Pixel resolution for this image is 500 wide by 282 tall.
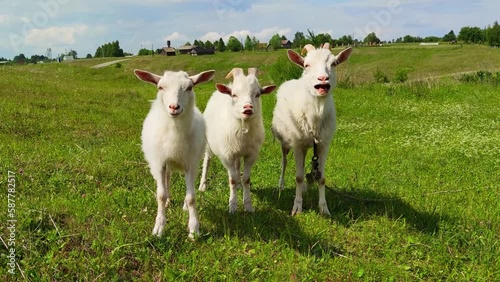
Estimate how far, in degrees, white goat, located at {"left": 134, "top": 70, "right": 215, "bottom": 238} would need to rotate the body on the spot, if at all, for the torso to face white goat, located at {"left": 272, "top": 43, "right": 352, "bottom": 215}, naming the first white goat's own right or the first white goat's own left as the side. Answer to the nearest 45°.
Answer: approximately 135° to the first white goat's own left

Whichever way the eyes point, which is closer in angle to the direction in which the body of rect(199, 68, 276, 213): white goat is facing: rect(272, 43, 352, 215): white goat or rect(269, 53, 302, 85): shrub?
the white goat

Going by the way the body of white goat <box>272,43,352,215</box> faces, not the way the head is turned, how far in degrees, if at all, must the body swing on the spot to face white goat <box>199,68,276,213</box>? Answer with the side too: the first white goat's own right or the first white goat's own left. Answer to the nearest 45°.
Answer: approximately 90° to the first white goat's own right

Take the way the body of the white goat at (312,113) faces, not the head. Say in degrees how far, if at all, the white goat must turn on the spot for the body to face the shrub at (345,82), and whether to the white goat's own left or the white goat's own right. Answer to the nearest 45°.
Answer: approximately 180°

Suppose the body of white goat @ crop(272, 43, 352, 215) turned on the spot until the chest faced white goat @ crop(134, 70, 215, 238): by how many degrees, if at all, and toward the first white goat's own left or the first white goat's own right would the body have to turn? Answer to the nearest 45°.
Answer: approximately 45° to the first white goat's own right

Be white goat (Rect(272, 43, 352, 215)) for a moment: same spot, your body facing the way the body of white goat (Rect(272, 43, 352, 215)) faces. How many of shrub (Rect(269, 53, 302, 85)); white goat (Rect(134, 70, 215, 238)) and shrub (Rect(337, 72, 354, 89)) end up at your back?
2

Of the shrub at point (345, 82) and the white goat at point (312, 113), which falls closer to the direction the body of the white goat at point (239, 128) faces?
the white goat

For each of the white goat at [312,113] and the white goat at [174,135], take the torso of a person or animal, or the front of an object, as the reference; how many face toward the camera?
2

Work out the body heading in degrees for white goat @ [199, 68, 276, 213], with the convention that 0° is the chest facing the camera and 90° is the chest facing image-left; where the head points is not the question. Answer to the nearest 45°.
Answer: approximately 315°

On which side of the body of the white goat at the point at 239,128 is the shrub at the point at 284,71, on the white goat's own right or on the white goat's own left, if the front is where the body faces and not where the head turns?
on the white goat's own left

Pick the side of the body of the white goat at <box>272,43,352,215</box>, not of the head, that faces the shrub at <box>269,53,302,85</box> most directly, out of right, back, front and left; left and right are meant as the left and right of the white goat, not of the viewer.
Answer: back
